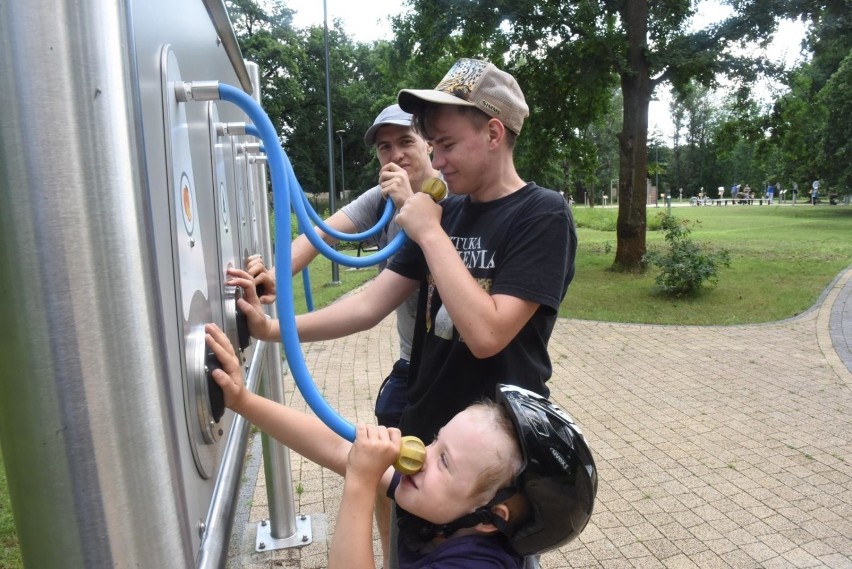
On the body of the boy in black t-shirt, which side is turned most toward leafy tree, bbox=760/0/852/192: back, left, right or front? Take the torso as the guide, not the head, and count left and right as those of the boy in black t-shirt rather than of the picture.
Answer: back

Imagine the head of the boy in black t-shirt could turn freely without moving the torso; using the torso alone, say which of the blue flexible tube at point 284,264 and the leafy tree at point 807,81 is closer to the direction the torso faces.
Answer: the blue flexible tube

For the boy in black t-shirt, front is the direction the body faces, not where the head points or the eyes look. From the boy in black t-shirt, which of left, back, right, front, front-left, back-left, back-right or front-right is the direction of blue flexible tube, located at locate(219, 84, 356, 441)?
front

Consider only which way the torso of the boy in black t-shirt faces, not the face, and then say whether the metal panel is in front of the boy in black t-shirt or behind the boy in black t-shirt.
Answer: in front

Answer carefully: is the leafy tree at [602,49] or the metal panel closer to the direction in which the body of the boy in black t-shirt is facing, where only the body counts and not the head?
the metal panel

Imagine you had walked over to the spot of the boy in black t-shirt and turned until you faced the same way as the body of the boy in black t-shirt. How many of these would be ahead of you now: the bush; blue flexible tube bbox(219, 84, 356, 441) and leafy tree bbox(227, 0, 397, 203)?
1

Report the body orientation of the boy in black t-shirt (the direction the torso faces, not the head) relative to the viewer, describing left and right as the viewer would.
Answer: facing the viewer and to the left of the viewer

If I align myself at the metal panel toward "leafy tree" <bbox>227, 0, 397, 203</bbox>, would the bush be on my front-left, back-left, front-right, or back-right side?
front-right

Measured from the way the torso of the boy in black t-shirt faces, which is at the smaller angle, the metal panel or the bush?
the metal panel

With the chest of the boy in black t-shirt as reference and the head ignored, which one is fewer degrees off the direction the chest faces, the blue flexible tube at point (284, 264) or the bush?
the blue flexible tube

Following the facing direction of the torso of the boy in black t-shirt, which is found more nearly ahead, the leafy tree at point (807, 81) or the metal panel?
the metal panel

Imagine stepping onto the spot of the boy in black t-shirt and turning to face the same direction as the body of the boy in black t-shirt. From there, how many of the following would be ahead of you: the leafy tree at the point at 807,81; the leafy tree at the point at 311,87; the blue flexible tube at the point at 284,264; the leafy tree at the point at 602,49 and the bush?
1

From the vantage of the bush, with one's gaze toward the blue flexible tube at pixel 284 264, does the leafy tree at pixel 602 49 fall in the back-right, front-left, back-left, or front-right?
back-right

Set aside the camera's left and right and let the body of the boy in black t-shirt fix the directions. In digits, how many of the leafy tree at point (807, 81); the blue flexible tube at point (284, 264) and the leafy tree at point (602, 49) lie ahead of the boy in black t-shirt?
1

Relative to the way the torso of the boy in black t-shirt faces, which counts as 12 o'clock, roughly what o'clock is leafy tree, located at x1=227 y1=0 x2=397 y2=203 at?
The leafy tree is roughly at 4 o'clock from the boy in black t-shirt.

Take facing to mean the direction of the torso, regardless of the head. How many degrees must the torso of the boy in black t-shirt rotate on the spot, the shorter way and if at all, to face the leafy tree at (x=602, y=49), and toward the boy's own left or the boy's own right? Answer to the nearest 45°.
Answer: approximately 135° to the boy's own right
